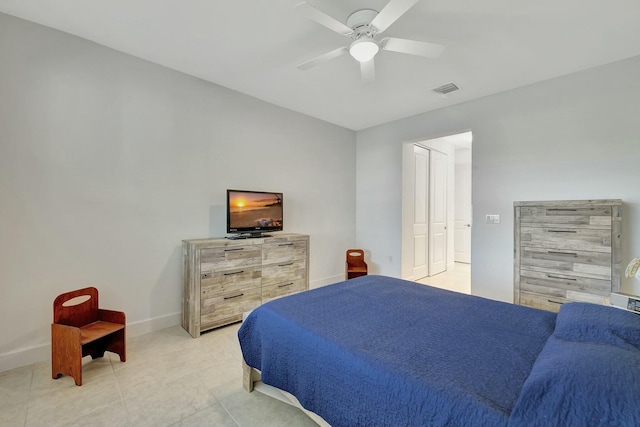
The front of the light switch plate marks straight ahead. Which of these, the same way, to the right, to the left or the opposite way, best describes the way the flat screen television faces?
to the left

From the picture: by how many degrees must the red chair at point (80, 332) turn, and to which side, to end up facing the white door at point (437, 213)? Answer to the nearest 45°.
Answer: approximately 45° to its left

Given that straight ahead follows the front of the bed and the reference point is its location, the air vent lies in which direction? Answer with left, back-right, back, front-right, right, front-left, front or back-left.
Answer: front-right

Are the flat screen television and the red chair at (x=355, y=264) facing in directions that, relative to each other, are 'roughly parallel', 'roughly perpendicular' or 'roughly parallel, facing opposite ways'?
roughly perpendicular

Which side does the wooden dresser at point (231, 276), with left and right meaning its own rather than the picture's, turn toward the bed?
front

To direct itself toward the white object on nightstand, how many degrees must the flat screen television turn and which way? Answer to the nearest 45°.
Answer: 0° — it already faces it

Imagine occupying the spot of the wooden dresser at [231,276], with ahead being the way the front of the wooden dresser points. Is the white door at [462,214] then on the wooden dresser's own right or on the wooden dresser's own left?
on the wooden dresser's own left

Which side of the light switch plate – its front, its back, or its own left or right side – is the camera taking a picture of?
front

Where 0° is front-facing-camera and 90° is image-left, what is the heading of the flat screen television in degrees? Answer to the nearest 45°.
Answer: approximately 315°

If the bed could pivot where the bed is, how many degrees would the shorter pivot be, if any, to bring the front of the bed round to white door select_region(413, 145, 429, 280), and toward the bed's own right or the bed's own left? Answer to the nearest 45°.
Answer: approximately 45° to the bed's own right

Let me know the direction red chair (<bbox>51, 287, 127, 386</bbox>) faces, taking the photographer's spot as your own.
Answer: facing the viewer and to the right of the viewer

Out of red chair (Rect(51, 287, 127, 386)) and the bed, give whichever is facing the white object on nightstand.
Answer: the red chair

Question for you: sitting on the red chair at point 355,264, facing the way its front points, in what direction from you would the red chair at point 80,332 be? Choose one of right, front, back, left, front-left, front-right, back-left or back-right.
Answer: front-right

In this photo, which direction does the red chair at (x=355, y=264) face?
toward the camera

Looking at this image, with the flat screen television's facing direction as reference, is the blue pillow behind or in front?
in front

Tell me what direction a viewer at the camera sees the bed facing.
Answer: facing away from the viewer and to the left of the viewer

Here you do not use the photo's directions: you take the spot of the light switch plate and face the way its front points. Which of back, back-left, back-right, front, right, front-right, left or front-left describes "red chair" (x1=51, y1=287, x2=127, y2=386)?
front-right
